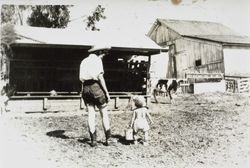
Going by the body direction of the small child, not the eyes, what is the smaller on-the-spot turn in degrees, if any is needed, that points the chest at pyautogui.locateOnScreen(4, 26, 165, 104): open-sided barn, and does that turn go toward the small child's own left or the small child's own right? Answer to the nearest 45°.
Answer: approximately 45° to the small child's own left

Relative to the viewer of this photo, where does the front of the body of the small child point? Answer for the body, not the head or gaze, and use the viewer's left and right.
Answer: facing away from the viewer

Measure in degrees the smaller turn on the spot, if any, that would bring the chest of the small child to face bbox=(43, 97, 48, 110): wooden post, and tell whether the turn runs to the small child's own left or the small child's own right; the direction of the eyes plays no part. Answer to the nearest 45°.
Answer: approximately 45° to the small child's own left
